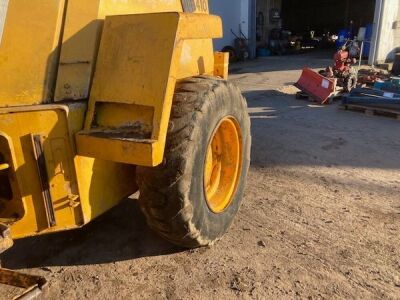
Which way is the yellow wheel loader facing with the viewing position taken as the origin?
facing the viewer and to the left of the viewer

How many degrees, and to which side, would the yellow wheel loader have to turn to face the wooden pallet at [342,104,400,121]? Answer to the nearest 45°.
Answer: approximately 180°
